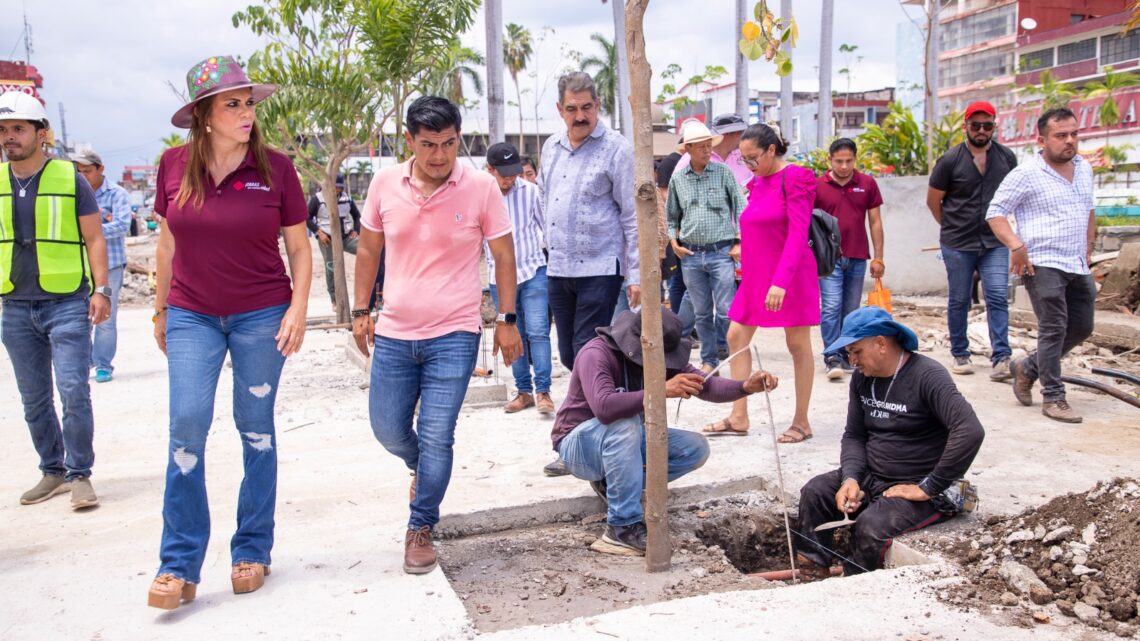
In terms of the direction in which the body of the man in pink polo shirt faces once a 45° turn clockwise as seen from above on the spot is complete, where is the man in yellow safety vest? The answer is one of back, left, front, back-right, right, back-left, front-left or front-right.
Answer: right

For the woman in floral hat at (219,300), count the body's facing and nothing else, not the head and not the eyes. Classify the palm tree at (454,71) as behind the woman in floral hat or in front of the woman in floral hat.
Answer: behind

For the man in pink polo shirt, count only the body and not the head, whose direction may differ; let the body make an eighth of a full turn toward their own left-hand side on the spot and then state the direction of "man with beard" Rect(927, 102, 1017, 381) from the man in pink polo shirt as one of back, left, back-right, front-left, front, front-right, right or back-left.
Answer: left

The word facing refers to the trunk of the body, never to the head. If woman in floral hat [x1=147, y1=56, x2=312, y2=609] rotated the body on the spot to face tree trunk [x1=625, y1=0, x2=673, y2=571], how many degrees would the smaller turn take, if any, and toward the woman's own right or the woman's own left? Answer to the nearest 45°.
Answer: approximately 90° to the woman's own left

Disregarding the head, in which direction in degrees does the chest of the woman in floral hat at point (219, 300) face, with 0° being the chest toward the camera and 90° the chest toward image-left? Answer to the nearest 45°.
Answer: approximately 0°

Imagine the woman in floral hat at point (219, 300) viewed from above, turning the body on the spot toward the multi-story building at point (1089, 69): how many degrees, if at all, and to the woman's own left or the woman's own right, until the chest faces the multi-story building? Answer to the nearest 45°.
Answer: approximately 135° to the woman's own left

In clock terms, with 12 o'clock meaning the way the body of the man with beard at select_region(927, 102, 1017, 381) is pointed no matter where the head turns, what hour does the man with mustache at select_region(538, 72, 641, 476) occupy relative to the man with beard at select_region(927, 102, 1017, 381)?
the man with mustache at select_region(538, 72, 641, 476) is roughly at 1 o'clock from the man with beard at select_region(927, 102, 1017, 381).

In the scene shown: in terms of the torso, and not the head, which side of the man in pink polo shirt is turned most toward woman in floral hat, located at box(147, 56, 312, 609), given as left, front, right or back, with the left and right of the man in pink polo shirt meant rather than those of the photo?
right

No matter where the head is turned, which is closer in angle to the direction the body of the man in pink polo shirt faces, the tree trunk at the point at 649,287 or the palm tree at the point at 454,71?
the tree trunk

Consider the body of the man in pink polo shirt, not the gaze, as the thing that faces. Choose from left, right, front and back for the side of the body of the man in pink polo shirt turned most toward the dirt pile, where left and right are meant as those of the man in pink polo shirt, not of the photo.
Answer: left
